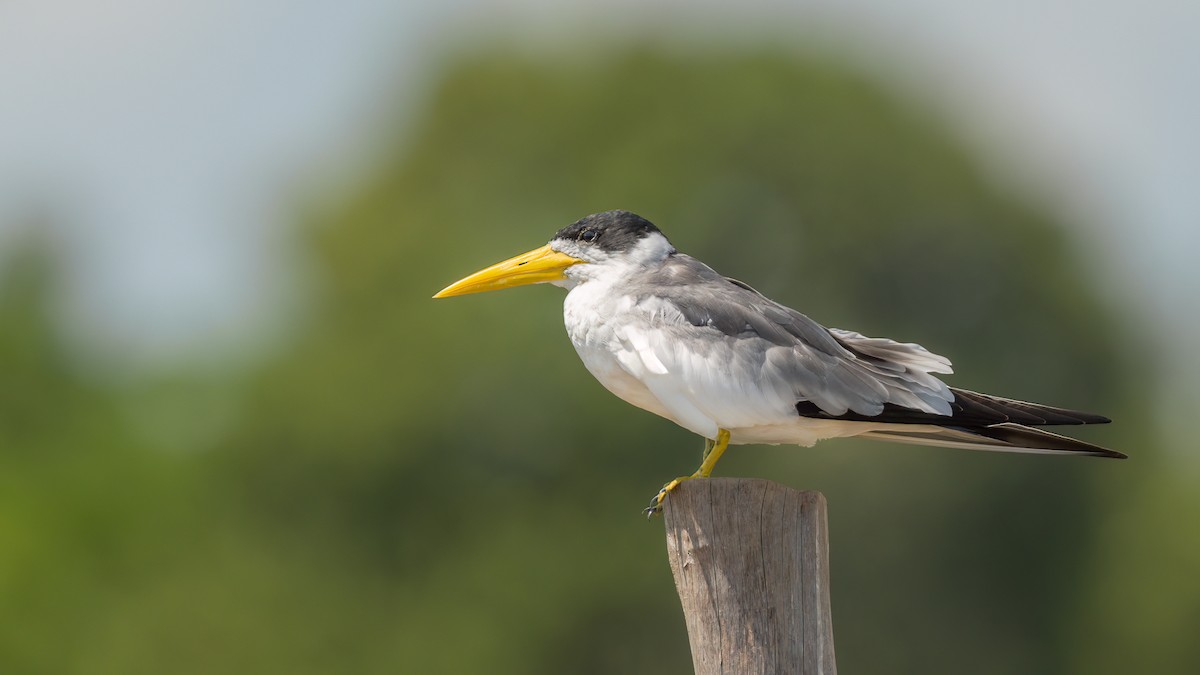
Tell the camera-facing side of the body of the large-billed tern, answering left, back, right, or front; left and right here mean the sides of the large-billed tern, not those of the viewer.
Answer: left
